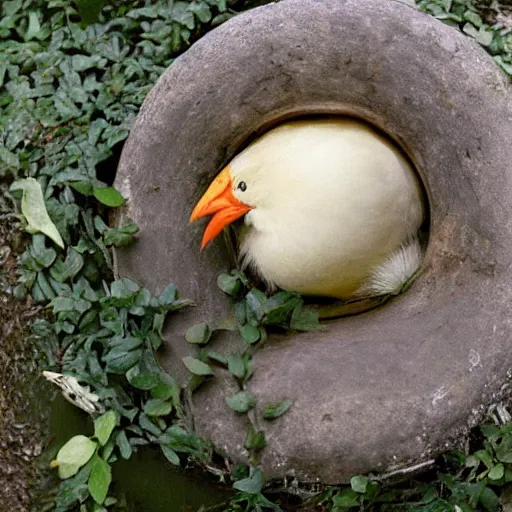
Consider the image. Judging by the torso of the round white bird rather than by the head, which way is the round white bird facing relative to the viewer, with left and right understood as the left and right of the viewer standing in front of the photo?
facing to the left of the viewer
